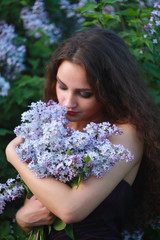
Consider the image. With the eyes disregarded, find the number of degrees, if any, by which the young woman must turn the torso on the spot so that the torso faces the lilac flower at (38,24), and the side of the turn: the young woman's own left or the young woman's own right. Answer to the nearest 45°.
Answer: approximately 135° to the young woman's own right

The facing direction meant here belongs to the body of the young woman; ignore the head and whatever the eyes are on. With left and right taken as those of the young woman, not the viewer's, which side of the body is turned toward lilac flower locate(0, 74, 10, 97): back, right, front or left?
right

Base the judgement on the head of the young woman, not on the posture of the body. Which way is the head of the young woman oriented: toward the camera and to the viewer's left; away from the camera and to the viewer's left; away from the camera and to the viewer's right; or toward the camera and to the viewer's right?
toward the camera and to the viewer's left

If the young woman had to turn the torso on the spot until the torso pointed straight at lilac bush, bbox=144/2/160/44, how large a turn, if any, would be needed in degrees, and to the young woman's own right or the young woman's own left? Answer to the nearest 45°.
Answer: approximately 180°

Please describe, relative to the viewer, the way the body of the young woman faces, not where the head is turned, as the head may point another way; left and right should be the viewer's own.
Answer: facing the viewer and to the left of the viewer
